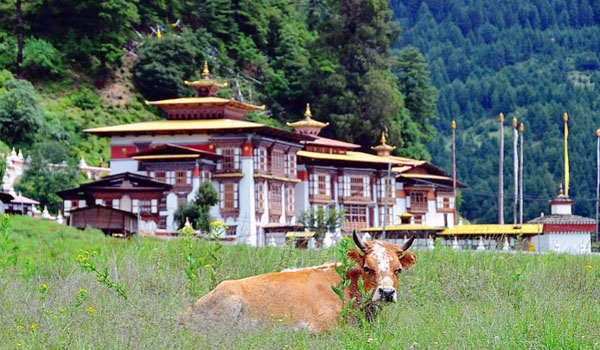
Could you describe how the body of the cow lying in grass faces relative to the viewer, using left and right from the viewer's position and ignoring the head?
facing to the right of the viewer

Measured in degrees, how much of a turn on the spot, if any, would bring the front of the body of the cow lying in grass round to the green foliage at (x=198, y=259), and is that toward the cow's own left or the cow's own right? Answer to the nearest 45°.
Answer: approximately 135° to the cow's own left
